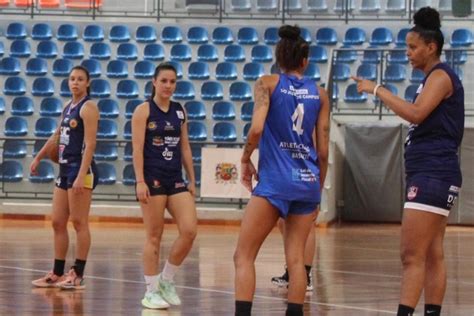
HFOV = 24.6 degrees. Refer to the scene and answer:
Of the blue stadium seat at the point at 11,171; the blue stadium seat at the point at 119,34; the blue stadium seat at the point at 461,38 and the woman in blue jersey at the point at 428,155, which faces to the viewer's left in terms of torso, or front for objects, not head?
the woman in blue jersey

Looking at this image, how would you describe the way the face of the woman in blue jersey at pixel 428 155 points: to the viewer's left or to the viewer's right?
to the viewer's left

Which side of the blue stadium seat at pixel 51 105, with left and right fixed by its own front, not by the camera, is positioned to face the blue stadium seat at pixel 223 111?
left

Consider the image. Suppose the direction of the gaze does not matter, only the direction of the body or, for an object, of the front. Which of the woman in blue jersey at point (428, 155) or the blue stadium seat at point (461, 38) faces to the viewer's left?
the woman in blue jersey

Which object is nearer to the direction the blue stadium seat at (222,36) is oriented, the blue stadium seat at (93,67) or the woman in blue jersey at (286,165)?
the woman in blue jersey

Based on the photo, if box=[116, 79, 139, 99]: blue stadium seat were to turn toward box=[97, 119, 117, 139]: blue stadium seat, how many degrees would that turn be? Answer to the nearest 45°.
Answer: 0° — it already faces it
